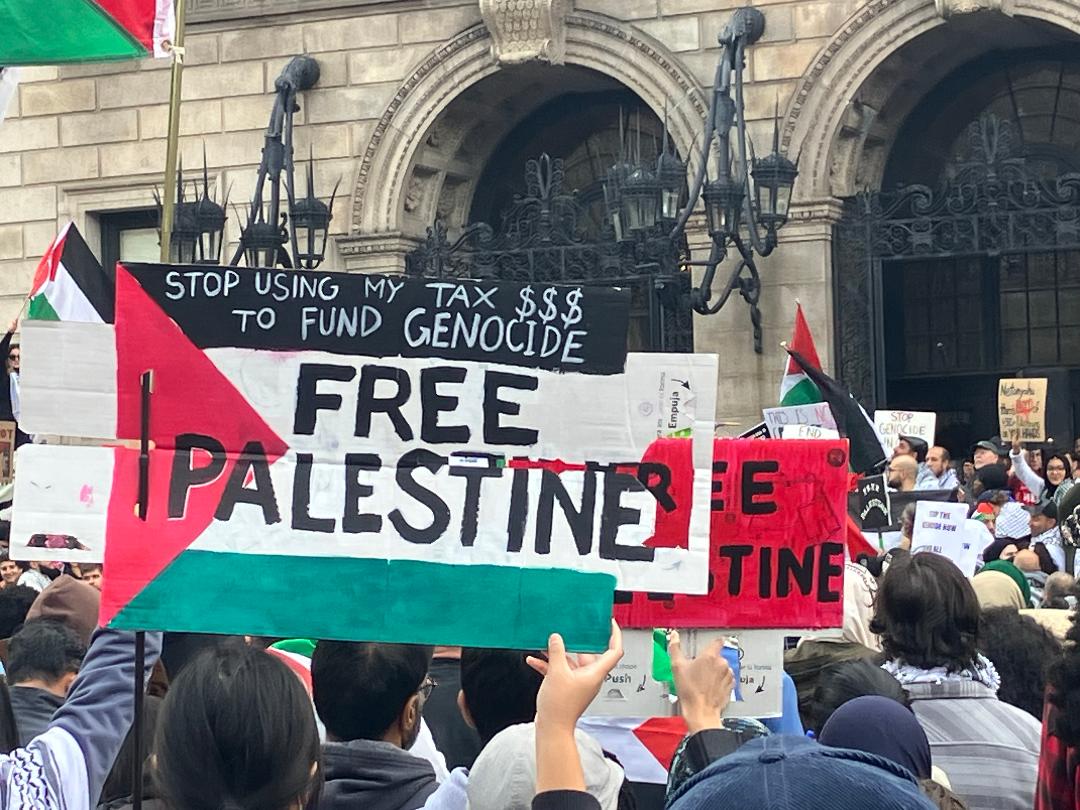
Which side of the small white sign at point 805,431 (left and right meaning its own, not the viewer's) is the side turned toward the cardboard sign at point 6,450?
right

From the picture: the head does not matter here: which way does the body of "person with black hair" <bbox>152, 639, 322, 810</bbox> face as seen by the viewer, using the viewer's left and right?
facing away from the viewer

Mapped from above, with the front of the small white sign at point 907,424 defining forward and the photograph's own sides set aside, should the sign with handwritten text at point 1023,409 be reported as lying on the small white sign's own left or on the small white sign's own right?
on the small white sign's own left

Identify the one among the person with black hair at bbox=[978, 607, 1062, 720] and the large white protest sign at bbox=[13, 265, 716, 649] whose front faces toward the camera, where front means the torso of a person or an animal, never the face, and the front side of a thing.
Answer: the large white protest sign

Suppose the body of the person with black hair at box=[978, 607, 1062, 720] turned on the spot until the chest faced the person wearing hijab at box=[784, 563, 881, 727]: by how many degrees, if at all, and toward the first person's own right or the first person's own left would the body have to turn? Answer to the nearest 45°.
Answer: approximately 90° to the first person's own left

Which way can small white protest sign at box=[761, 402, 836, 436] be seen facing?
toward the camera

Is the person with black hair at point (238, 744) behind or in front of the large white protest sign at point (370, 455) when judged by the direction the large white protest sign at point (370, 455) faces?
in front

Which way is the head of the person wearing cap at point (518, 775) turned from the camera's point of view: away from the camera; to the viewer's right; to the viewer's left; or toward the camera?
away from the camera

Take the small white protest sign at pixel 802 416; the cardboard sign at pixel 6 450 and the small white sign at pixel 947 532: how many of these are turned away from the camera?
0

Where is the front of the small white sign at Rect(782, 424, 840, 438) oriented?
toward the camera

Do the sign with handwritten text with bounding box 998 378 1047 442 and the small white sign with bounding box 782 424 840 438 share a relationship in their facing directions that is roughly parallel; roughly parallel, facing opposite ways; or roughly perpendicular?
roughly parallel

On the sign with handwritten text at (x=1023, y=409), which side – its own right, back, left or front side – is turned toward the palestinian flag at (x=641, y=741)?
front

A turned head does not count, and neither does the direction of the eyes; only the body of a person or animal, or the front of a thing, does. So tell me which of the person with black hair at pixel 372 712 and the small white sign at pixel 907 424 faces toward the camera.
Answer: the small white sign

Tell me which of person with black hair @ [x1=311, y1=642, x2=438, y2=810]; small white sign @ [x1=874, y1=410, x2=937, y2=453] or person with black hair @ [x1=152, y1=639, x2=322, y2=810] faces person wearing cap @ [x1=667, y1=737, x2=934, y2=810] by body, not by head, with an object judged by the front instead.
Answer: the small white sign

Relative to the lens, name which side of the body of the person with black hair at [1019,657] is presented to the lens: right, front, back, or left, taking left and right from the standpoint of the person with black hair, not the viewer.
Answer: back

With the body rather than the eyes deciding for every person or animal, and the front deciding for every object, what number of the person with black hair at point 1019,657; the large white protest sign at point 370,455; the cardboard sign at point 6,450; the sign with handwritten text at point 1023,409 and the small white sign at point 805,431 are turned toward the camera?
4

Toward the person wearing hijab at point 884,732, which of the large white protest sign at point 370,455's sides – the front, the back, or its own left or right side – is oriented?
left

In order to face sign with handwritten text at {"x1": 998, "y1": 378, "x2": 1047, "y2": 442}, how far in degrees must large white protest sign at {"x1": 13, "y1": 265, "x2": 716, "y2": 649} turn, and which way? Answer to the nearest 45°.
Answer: approximately 135° to its left
